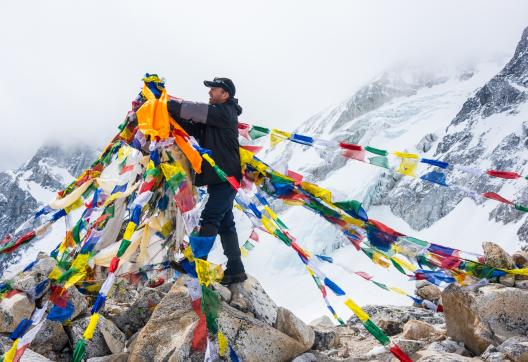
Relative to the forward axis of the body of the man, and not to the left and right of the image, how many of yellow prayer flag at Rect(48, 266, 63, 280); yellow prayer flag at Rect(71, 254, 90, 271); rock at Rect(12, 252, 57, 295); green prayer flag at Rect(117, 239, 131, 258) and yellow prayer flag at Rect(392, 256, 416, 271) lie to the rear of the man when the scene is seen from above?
1

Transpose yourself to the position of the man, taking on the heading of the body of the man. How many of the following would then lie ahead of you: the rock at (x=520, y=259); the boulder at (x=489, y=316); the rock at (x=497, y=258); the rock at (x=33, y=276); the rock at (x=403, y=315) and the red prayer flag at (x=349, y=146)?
1

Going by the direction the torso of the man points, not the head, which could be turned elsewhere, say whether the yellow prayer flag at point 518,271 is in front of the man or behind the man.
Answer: behind

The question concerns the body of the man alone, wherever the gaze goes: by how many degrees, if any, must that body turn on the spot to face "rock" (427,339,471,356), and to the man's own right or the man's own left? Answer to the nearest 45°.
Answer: approximately 135° to the man's own left

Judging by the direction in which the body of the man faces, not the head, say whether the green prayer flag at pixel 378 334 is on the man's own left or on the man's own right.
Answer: on the man's own left

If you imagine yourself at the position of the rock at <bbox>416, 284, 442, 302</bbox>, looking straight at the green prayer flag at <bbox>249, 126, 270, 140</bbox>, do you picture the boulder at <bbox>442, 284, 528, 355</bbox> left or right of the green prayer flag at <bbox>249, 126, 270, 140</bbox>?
left

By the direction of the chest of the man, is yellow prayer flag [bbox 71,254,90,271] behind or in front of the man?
in front

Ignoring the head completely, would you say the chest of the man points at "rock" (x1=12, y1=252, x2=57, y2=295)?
yes

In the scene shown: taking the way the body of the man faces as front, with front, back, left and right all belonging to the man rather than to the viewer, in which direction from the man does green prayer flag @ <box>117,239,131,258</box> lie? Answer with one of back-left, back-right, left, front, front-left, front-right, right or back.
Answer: front-left

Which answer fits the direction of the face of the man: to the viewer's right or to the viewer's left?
to the viewer's left

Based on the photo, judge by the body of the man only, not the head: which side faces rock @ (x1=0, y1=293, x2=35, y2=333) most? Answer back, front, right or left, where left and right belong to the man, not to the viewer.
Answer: front

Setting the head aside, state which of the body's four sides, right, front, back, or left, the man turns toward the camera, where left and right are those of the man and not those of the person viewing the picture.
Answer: left
